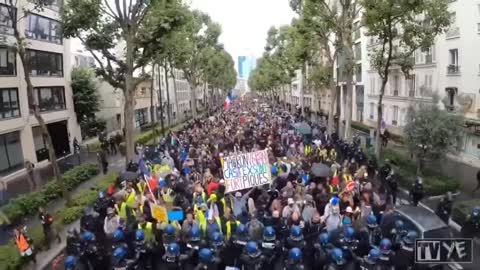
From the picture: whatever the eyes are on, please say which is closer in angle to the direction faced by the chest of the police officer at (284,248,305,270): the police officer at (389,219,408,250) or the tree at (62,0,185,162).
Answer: the tree

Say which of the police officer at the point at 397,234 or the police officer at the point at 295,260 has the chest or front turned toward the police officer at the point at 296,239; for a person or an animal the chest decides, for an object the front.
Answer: the police officer at the point at 295,260

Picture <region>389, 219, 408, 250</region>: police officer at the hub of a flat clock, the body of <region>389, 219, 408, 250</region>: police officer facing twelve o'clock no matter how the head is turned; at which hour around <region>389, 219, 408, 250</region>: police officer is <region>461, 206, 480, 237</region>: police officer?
<region>461, 206, 480, 237</region>: police officer is roughly at 1 o'clock from <region>389, 219, 408, 250</region>: police officer.

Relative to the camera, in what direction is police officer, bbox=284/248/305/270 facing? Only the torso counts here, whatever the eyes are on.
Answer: away from the camera

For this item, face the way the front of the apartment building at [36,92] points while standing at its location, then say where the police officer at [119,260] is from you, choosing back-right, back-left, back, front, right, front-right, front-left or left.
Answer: front-right

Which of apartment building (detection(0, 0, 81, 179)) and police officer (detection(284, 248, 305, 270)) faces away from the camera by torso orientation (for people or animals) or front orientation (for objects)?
the police officer

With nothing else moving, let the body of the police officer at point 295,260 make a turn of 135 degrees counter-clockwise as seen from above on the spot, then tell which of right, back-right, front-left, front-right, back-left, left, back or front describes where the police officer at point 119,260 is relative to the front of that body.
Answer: front-right

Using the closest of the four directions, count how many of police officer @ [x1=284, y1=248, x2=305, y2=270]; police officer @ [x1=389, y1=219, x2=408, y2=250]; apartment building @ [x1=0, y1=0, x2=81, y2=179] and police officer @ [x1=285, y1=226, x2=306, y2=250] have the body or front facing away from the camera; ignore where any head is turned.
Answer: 3

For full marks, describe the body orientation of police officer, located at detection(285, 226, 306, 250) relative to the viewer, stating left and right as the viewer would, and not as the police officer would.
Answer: facing away from the viewer

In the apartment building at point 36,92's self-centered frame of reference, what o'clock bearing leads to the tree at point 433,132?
The tree is roughly at 12 o'clock from the apartment building.

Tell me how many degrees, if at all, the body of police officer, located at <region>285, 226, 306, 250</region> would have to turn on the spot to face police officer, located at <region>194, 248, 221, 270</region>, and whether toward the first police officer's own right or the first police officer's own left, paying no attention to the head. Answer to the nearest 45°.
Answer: approximately 135° to the first police officer's own left

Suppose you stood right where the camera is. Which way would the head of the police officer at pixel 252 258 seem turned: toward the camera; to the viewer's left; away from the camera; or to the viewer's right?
away from the camera

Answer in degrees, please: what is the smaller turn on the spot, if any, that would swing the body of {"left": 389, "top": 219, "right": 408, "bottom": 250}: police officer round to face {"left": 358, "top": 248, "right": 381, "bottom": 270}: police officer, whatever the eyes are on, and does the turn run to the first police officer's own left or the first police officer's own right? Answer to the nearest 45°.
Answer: approximately 180°

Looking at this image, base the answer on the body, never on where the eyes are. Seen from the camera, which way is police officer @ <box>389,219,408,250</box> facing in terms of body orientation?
away from the camera

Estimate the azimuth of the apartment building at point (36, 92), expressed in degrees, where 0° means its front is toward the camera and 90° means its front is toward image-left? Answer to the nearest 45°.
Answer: approximately 315°
